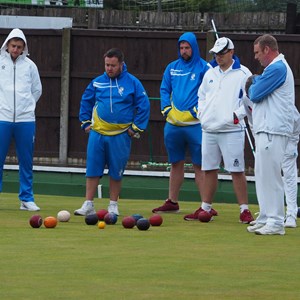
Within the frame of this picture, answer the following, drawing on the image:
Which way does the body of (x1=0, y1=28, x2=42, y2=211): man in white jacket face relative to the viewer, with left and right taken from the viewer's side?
facing the viewer

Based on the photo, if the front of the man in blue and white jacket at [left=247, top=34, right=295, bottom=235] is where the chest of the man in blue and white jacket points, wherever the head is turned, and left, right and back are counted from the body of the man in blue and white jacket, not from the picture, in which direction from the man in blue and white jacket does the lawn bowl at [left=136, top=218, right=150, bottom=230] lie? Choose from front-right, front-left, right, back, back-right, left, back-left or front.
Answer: front

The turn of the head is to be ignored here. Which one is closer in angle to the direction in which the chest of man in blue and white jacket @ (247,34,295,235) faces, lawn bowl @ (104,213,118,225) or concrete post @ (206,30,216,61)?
the lawn bowl

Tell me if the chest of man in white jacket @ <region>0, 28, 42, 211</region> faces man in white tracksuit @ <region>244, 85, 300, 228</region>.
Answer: no

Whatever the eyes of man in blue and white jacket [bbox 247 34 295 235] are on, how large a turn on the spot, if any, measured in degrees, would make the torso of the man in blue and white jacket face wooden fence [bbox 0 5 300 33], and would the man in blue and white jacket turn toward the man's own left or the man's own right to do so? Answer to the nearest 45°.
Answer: approximately 90° to the man's own right

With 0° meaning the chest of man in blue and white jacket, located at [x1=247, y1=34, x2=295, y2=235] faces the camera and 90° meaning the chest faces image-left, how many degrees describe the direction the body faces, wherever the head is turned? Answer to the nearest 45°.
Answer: approximately 90°

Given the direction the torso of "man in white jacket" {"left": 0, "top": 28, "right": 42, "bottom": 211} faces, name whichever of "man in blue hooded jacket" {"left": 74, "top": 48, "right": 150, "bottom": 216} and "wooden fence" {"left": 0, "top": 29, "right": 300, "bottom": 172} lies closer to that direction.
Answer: the man in blue hooded jacket

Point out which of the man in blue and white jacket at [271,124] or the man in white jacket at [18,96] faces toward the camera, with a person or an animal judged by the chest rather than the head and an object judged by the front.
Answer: the man in white jacket

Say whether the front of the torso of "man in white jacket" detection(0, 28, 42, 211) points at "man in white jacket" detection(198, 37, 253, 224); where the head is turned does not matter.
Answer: no

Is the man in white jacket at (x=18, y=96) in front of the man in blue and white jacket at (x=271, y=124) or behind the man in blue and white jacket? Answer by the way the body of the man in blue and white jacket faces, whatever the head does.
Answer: in front

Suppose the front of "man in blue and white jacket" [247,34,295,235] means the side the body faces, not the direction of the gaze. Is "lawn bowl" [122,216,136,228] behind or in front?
in front

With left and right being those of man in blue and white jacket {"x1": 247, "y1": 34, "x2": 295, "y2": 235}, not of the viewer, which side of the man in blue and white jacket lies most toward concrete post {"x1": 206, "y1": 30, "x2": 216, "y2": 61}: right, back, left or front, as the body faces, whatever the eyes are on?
right

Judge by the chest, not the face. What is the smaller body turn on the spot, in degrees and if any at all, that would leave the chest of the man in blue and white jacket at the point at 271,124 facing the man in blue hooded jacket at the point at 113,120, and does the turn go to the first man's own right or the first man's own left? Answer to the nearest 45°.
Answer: approximately 45° to the first man's own right

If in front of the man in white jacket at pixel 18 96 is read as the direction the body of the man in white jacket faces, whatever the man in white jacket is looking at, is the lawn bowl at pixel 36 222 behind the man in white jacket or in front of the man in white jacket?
in front

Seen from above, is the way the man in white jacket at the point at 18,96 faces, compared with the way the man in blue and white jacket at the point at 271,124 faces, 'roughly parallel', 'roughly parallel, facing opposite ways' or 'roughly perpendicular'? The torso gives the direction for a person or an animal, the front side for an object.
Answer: roughly perpendicular

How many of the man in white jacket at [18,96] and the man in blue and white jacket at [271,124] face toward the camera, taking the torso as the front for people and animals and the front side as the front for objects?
1
